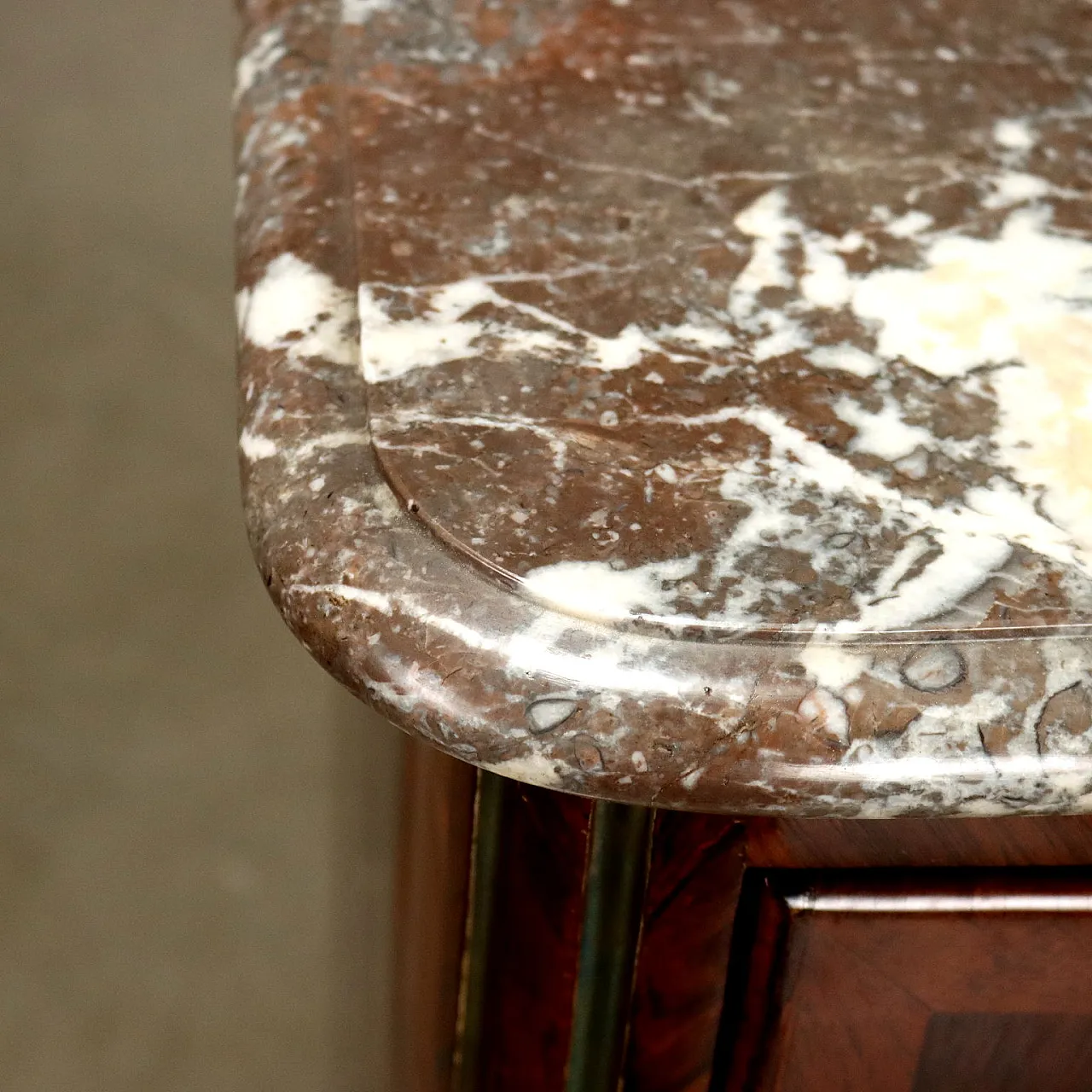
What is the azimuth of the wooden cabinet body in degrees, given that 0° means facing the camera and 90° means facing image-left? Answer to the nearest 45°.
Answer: approximately 0°
